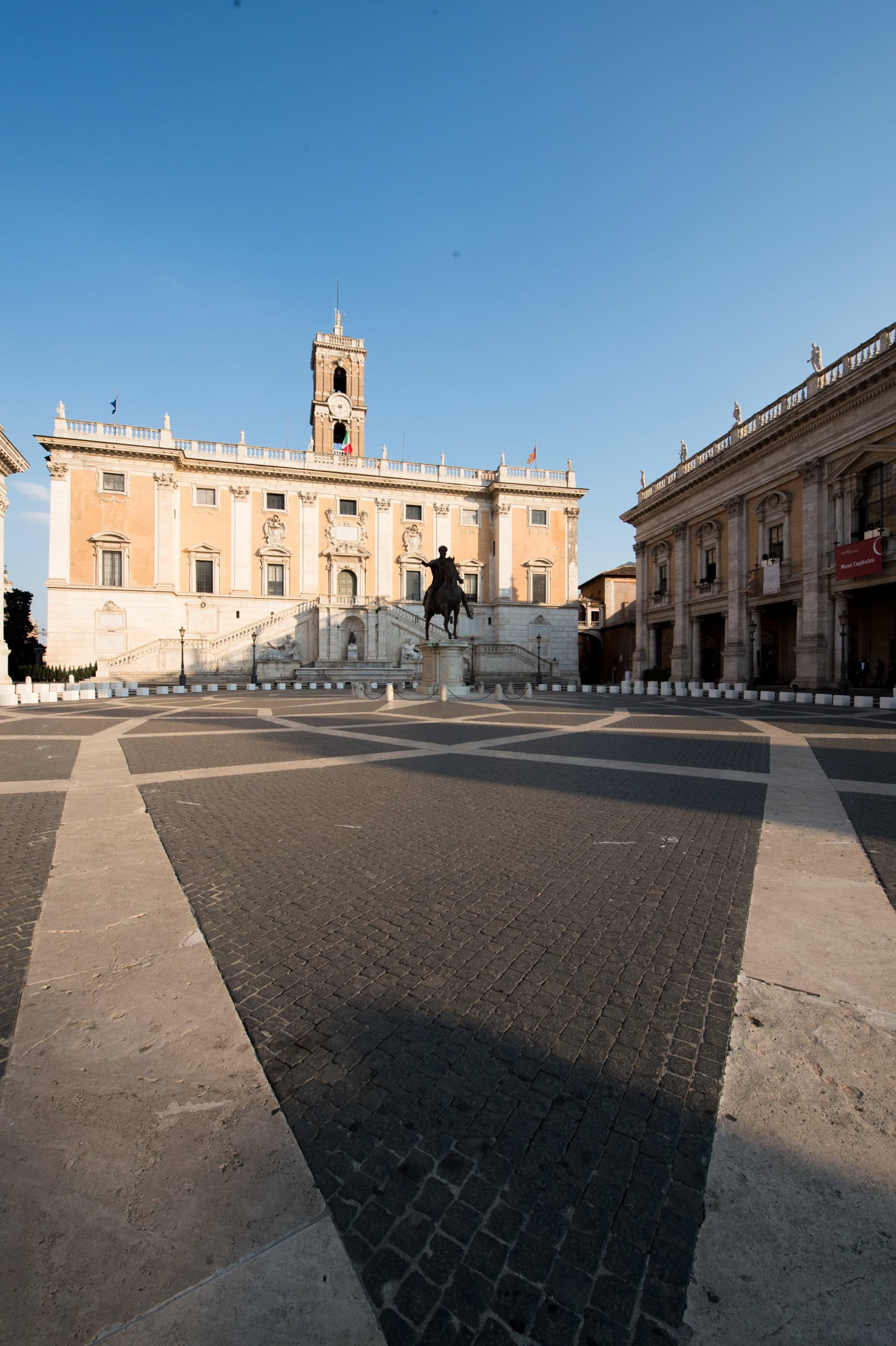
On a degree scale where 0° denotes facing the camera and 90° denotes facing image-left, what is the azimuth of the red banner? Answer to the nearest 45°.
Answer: approximately 45°

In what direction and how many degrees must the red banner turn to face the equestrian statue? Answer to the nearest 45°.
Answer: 0° — it already faces it

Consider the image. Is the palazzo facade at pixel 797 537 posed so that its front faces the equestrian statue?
yes
